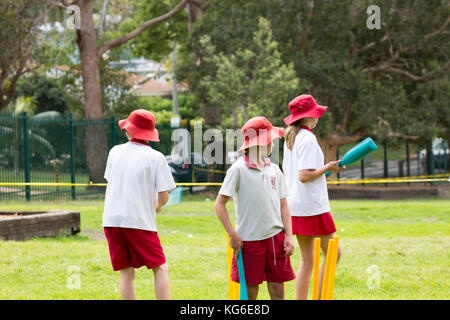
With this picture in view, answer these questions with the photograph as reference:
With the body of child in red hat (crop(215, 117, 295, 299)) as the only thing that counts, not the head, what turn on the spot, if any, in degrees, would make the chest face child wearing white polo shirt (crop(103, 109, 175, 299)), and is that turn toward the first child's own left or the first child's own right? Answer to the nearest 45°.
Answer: approximately 135° to the first child's own right

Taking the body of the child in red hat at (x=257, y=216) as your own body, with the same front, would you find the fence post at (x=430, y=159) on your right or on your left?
on your left

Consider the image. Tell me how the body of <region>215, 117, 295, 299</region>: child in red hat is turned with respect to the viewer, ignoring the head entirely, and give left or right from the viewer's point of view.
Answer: facing the viewer and to the right of the viewer

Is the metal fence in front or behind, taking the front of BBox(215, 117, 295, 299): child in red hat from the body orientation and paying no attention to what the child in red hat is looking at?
behind
